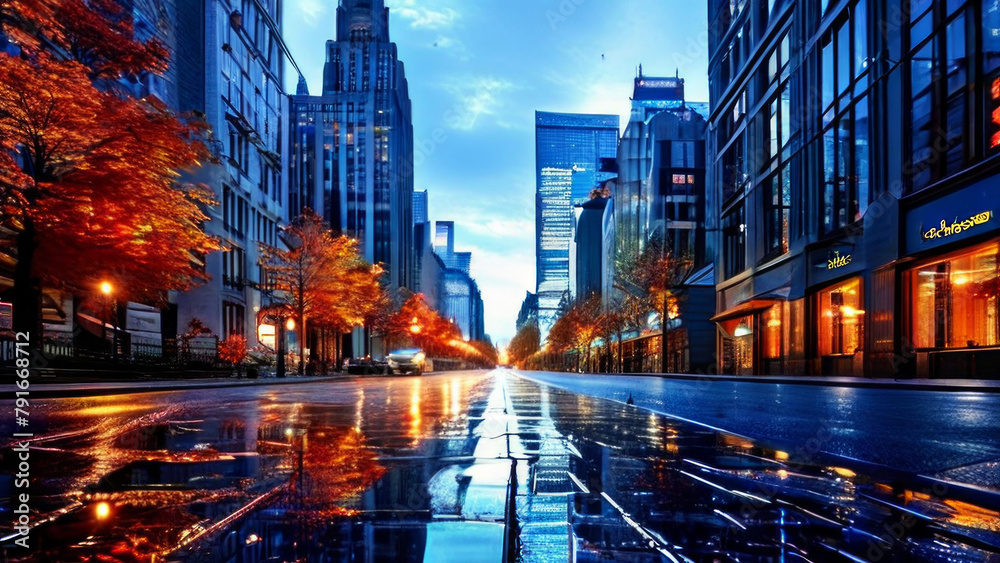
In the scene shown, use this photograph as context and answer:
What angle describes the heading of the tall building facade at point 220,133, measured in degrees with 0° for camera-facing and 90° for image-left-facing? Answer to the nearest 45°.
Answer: approximately 315°

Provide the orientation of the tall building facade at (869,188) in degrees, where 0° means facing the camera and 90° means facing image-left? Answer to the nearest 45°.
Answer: approximately 45°

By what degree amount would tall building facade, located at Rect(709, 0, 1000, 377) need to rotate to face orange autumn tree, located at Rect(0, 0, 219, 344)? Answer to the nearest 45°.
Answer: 0° — it already faces it

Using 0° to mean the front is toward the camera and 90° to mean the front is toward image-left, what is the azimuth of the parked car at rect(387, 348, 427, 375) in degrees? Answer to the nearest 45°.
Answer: approximately 0°
